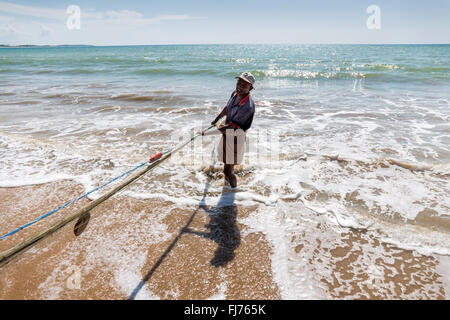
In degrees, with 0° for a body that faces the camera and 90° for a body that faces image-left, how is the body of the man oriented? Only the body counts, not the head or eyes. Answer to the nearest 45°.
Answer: approximately 45°
